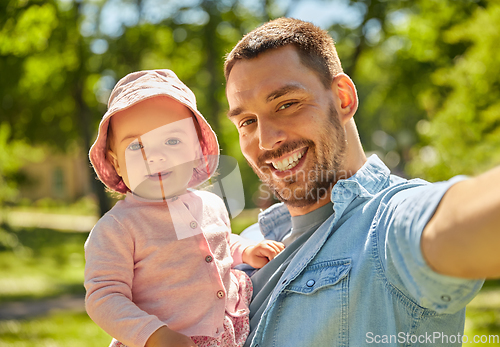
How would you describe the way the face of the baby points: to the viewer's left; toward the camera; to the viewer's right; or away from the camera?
toward the camera

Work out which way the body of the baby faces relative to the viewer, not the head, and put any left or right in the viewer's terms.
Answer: facing the viewer and to the right of the viewer

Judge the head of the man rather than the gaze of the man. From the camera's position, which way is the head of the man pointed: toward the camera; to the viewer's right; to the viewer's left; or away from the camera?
toward the camera

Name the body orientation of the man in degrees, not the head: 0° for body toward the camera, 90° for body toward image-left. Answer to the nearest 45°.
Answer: approximately 45°
